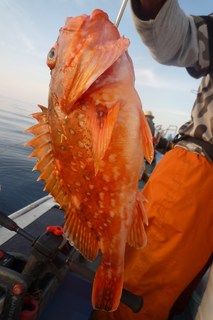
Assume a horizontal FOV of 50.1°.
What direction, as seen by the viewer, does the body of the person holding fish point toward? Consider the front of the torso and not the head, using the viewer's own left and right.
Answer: facing to the left of the viewer
